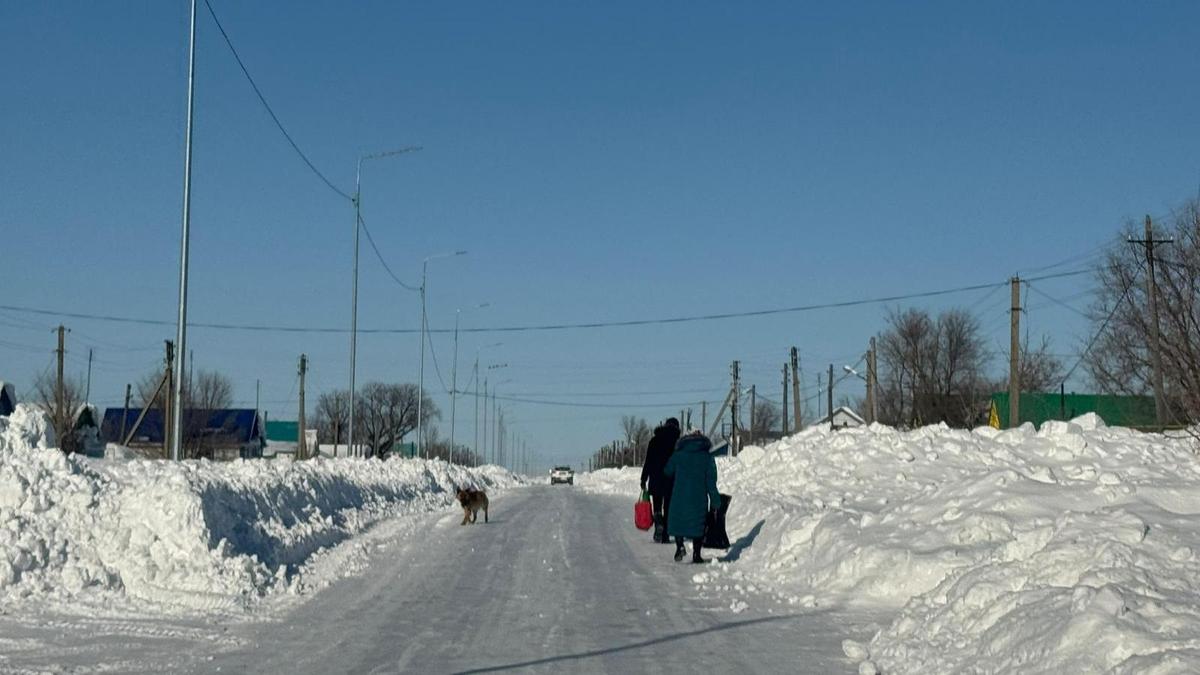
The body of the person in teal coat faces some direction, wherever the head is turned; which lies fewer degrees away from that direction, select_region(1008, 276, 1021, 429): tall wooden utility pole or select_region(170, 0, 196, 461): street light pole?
the tall wooden utility pole

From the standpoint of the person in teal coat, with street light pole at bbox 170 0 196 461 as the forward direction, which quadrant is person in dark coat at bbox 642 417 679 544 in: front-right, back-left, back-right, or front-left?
front-right

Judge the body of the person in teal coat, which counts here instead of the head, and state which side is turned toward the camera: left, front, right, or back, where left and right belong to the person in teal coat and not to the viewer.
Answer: back

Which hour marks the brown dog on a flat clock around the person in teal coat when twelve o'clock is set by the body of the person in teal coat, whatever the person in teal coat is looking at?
The brown dog is roughly at 11 o'clock from the person in teal coat.

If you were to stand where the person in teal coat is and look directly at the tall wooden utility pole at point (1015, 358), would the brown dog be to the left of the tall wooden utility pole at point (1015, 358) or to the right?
left

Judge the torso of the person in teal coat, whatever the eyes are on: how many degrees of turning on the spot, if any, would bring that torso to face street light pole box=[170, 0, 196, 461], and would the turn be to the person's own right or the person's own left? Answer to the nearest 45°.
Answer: approximately 45° to the person's own left

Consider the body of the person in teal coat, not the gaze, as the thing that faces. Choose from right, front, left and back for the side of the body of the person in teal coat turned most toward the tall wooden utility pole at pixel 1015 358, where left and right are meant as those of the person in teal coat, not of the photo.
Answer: front

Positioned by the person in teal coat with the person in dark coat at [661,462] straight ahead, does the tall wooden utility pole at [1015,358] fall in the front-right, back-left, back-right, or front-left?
front-right

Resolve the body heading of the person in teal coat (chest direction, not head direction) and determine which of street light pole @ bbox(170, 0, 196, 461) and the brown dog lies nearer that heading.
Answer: the brown dog

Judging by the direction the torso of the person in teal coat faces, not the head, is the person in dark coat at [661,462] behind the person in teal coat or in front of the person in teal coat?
in front
